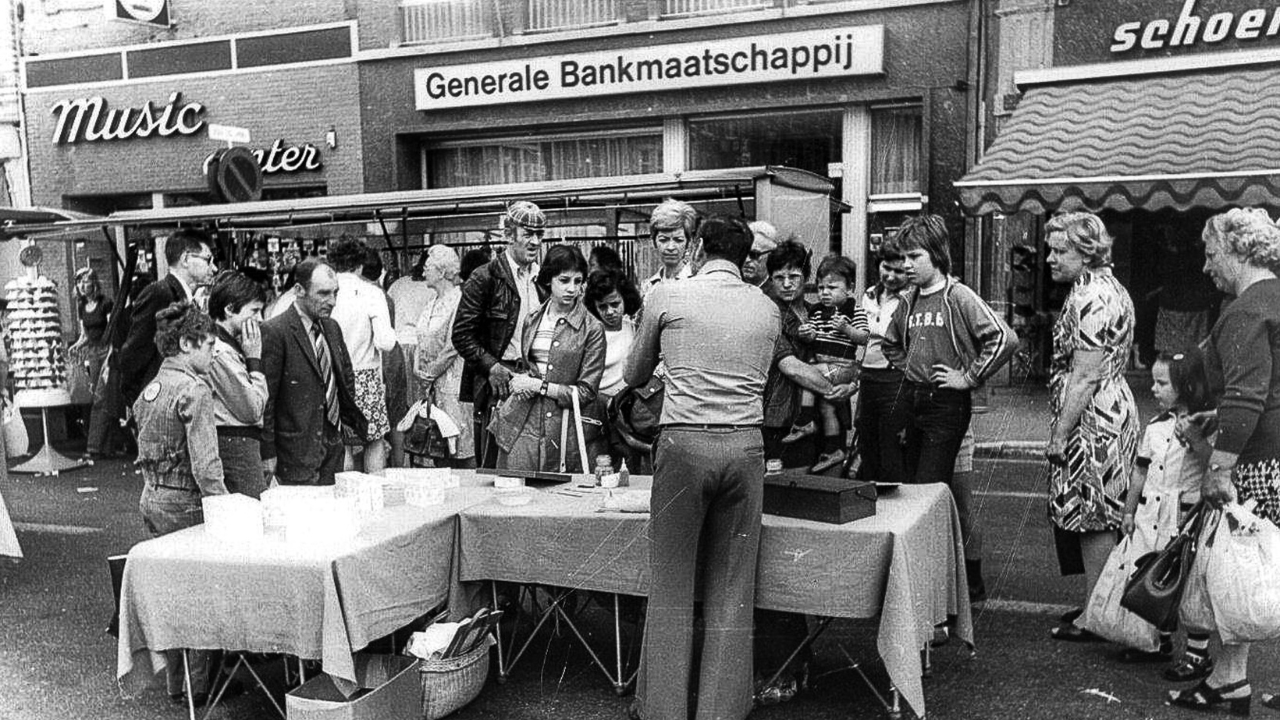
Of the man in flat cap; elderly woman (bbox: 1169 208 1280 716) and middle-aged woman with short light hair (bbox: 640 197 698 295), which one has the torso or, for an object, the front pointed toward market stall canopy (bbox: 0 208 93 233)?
elderly woman (bbox: 1169 208 1280 716)

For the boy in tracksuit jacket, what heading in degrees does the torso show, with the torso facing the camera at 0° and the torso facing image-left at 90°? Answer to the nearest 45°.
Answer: approximately 45°

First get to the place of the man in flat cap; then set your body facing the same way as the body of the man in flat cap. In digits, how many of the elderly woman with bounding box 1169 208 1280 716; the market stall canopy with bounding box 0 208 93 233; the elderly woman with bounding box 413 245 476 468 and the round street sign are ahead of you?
1

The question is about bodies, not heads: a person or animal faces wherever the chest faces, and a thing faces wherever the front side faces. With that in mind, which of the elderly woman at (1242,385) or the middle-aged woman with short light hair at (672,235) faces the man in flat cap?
the elderly woman at (1242,385)

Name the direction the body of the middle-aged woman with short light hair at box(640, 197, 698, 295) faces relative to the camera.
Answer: toward the camera

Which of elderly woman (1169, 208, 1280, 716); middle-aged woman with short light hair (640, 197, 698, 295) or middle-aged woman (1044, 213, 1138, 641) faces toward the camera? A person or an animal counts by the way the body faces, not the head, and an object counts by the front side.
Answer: middle-aged woman with short light hair (640, 197, 698, 295)

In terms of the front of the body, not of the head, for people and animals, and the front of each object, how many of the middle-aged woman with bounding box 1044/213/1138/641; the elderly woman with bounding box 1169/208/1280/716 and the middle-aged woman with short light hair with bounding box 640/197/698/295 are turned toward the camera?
1

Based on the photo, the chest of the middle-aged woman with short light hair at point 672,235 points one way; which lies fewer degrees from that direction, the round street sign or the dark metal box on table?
the dark metal box on table

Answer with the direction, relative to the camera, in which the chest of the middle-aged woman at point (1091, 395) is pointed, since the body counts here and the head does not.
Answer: to the viewer's left

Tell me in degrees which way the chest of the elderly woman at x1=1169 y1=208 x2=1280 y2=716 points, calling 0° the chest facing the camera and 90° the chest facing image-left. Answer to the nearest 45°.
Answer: approximately 90°

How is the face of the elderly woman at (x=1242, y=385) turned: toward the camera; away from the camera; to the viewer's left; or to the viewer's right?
to the viewer's left

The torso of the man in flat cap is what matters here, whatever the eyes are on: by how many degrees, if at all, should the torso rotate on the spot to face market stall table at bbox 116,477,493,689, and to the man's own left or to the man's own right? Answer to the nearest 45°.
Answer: approximately 45° to the man's own right

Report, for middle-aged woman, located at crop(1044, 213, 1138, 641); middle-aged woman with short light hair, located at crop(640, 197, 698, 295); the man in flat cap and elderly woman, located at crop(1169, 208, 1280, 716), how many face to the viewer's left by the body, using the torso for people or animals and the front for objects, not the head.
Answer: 2

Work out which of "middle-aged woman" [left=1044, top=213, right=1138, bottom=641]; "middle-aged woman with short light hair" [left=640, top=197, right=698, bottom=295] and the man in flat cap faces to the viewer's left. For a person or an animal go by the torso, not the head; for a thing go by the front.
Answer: "middle-aged woman" [left=1044, top=213, right=1138, bottom=641]

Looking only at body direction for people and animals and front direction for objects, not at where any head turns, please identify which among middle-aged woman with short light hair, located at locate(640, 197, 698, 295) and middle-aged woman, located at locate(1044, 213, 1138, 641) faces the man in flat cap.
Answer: middle-aged woman, located at locate(1044, 213, 1138, 641)

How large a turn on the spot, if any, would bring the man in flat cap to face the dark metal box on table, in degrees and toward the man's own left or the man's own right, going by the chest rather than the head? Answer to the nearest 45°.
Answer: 0° — they already face it
